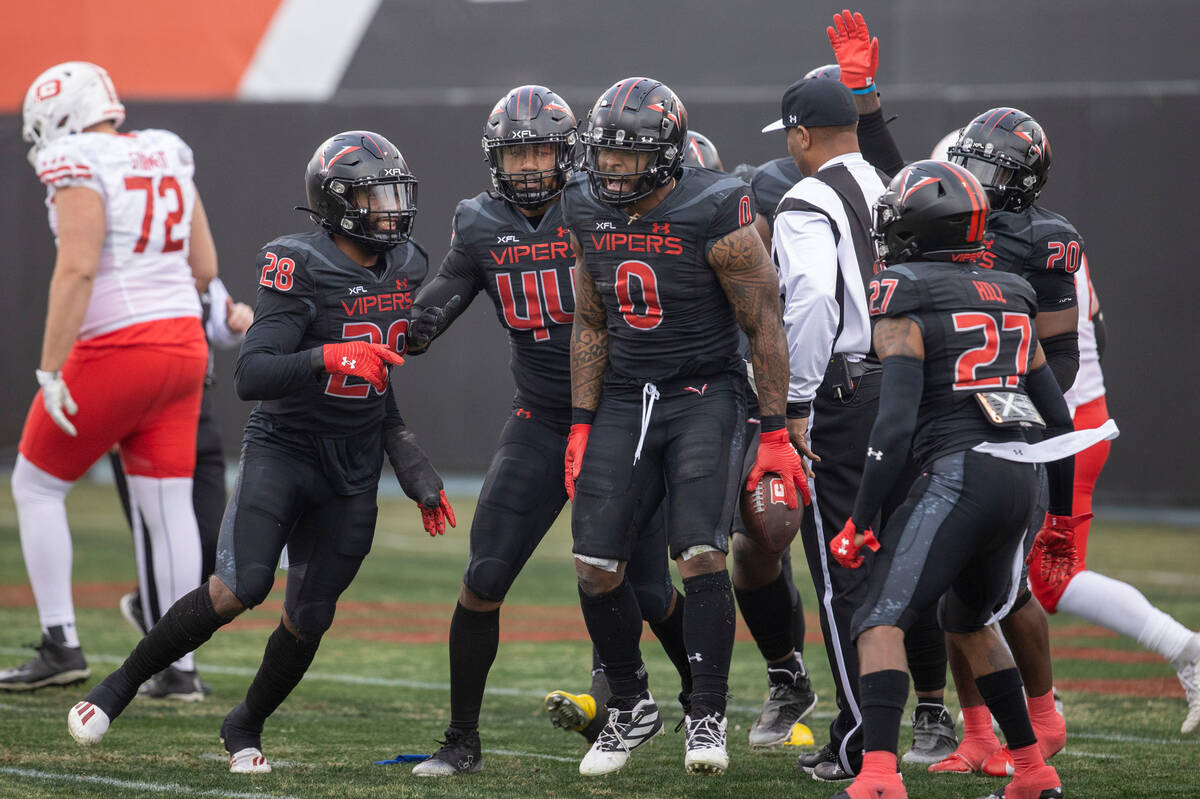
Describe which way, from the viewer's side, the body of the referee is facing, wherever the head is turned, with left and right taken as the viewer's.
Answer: facing away from the viewer and to the left of the viewer

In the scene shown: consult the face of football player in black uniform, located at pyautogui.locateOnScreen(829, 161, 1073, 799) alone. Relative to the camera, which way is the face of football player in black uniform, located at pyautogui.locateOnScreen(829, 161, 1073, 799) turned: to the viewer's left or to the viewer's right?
to the viewer's left

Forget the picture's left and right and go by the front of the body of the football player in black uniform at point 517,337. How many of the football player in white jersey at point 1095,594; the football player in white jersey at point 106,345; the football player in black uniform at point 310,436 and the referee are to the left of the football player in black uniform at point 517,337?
2

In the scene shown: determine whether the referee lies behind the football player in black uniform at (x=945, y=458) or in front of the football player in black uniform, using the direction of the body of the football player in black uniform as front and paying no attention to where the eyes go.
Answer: in front

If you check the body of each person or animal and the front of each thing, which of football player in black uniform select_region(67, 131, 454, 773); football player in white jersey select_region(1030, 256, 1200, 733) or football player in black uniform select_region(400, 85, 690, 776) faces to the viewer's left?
the football player in white jersey

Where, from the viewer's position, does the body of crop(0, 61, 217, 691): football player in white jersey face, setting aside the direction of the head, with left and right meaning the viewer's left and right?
facing away from the viewer and to the left of the viewer

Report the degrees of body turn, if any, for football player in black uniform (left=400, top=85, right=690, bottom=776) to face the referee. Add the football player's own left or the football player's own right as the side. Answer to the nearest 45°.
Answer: approximately 90° to the football player's own left

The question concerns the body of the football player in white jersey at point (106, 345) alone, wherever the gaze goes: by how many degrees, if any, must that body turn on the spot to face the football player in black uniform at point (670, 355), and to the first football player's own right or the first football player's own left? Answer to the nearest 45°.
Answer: approximately 180°

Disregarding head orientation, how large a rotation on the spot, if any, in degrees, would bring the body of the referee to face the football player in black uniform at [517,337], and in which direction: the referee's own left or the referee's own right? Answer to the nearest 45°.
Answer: approximately 45° to the referee's own left

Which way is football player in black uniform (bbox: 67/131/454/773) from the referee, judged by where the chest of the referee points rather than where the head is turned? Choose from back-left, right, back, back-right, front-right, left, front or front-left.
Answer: front-left

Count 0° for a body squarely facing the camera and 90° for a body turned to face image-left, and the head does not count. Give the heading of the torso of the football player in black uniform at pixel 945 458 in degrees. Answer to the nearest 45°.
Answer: approximately 135°

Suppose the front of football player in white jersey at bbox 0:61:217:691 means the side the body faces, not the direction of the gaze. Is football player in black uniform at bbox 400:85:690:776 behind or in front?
behind

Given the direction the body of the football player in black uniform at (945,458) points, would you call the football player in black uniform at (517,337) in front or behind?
in front

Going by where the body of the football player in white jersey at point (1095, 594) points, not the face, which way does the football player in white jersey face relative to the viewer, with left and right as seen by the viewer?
facing to the left of the viewer
